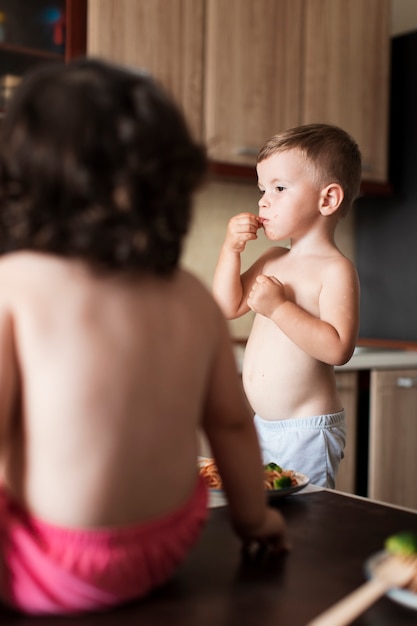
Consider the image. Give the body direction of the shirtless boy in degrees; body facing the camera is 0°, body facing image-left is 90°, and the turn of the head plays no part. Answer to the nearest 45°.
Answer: approximately 45°

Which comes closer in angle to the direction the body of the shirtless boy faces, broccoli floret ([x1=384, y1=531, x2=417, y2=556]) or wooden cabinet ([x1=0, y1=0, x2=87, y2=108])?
the broccoli floret

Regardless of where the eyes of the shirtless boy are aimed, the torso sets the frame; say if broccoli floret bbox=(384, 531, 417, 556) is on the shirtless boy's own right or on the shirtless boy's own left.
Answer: on the shirtless boy's own left

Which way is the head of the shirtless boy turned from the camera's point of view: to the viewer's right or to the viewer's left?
to the viewer's left

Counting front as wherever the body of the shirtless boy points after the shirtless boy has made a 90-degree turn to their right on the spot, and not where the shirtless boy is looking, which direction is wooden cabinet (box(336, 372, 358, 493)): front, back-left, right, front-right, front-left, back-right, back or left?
front-right
